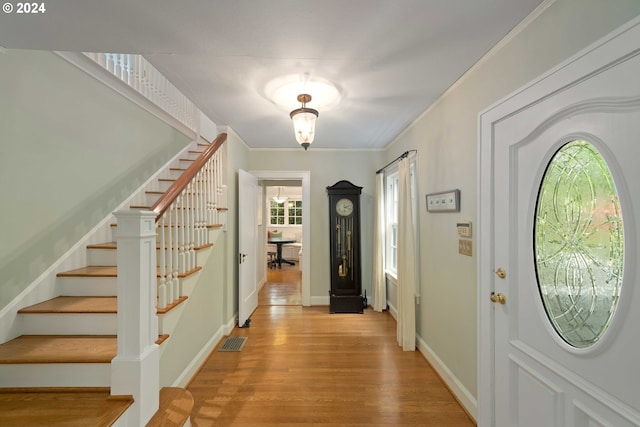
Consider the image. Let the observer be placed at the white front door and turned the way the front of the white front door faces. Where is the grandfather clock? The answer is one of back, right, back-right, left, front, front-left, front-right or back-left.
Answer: right

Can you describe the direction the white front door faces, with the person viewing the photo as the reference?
facing the viewer and to the left of the viewer

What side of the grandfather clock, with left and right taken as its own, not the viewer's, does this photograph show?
front

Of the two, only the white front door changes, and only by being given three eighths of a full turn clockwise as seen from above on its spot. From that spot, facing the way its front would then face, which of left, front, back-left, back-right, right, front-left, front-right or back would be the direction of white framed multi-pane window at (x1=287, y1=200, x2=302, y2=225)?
front-left

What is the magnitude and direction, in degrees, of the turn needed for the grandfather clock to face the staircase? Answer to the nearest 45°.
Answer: approximately 45° to its right

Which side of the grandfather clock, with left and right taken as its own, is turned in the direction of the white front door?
front

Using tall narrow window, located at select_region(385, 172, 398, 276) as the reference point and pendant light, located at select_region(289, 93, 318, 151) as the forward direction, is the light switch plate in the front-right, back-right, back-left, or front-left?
front-left

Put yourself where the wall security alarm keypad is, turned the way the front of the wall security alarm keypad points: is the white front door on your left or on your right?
on your left

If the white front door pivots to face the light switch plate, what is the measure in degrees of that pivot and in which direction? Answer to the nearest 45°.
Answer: approximately 90° to its right

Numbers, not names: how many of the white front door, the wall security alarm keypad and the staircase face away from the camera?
0

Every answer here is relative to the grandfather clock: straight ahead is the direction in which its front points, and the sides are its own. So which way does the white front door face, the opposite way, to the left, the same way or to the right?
to the right

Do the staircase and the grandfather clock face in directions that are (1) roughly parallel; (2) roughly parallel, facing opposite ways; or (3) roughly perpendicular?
roughly parallel

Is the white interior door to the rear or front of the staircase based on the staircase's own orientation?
to the rear
